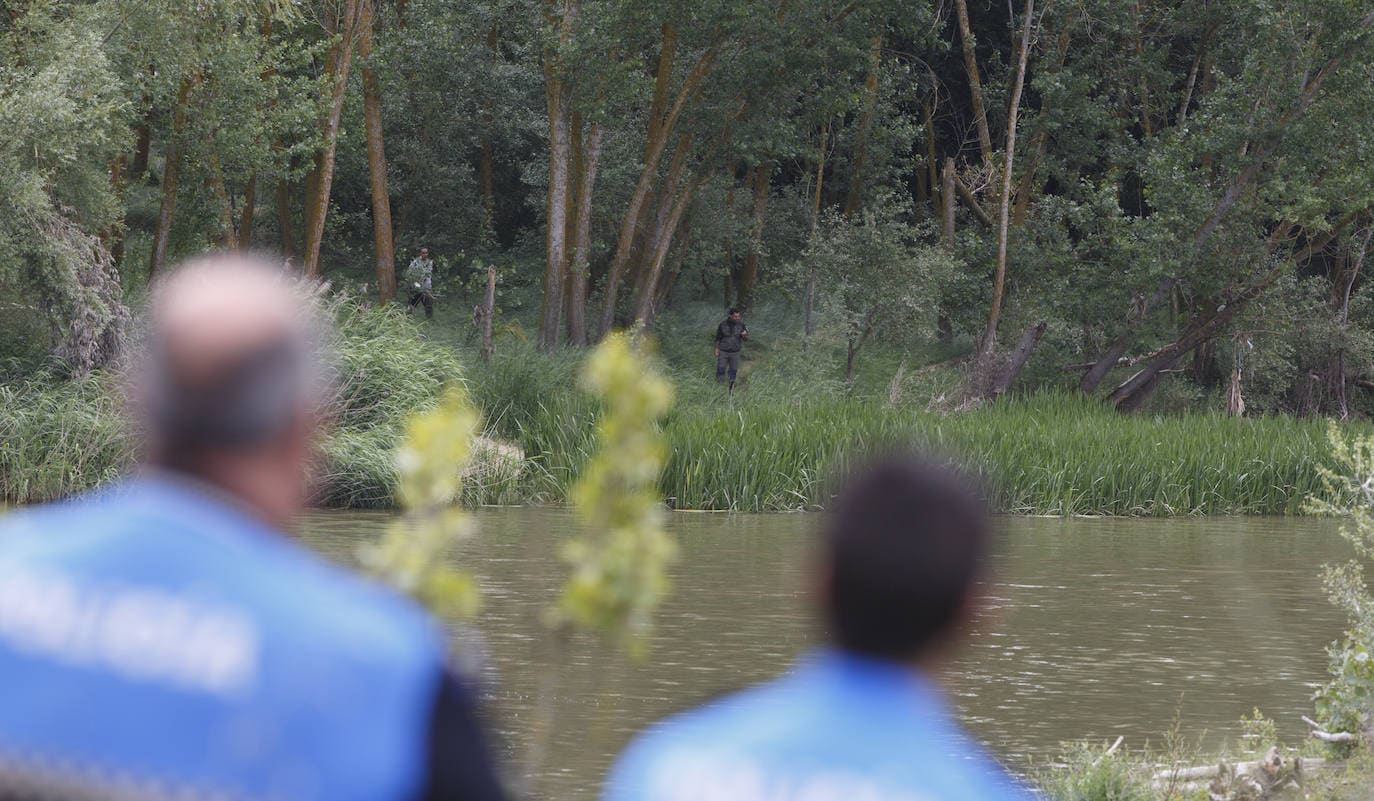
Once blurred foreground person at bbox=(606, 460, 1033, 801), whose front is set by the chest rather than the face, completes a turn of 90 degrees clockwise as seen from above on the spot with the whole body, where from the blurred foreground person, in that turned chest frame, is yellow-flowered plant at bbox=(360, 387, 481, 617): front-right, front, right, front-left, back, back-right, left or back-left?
back

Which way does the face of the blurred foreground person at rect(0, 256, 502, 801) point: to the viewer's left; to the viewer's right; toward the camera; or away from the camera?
away from the camera

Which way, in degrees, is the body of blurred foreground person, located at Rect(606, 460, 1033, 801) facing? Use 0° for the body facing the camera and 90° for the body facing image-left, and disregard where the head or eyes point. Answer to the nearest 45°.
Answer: approximately 180°

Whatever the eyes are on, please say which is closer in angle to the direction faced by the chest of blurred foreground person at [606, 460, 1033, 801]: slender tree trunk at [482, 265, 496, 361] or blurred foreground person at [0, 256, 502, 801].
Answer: the slender tree trunk

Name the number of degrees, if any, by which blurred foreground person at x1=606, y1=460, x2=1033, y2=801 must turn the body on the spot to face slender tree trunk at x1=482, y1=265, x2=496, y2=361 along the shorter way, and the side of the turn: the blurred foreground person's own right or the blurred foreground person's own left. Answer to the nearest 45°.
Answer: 0° — they already face it

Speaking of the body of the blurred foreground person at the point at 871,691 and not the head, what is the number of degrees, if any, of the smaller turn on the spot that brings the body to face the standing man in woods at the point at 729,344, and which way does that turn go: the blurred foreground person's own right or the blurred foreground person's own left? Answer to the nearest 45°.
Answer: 0° — they already face them

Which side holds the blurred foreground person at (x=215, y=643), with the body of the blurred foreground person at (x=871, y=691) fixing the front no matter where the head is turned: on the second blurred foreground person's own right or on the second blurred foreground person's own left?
on the second blurred foreground person's own left

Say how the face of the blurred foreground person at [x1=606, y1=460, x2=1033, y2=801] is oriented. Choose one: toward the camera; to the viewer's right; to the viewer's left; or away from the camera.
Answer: away from the camera
